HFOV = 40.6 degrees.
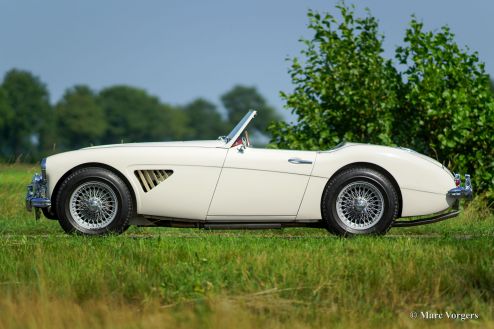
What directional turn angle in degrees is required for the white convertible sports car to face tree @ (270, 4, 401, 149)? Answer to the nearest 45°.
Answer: approximately 90° to its right

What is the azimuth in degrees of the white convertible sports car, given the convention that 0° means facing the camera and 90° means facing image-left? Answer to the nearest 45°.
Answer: approximately 90°

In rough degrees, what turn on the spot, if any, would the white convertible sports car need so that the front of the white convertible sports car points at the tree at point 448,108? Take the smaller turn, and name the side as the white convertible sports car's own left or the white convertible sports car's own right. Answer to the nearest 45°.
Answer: approximately 135° to the white convertible sports car's own right
